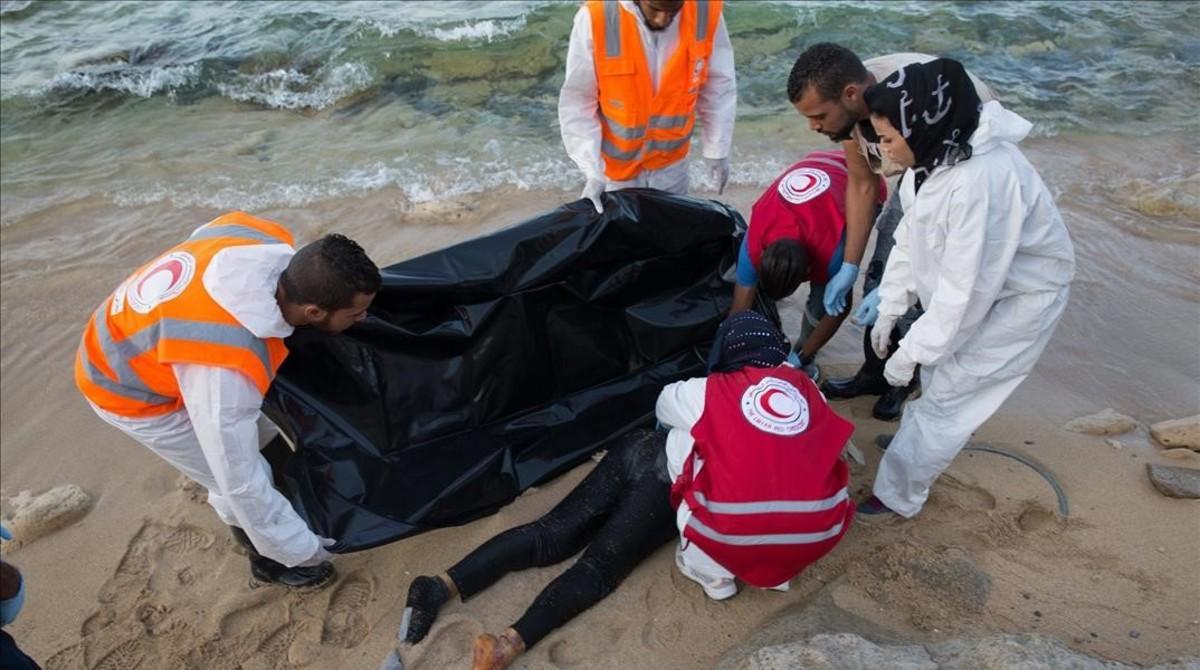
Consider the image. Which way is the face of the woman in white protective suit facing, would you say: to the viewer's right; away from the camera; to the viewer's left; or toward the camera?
to the viewer's left

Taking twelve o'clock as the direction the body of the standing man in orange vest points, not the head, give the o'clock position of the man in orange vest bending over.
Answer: The man in orange vest bending over is roughly at 1 o'clock from the standing man in orange vest.

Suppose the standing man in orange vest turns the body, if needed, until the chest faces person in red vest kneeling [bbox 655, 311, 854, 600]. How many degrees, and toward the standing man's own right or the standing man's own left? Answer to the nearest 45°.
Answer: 0° — they already face them

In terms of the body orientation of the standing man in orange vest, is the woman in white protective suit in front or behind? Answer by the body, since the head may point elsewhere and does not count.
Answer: in front

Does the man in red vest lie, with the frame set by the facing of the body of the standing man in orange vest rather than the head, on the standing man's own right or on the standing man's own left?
on the standing man's own left

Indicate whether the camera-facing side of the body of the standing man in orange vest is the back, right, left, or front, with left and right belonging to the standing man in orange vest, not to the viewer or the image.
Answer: front
